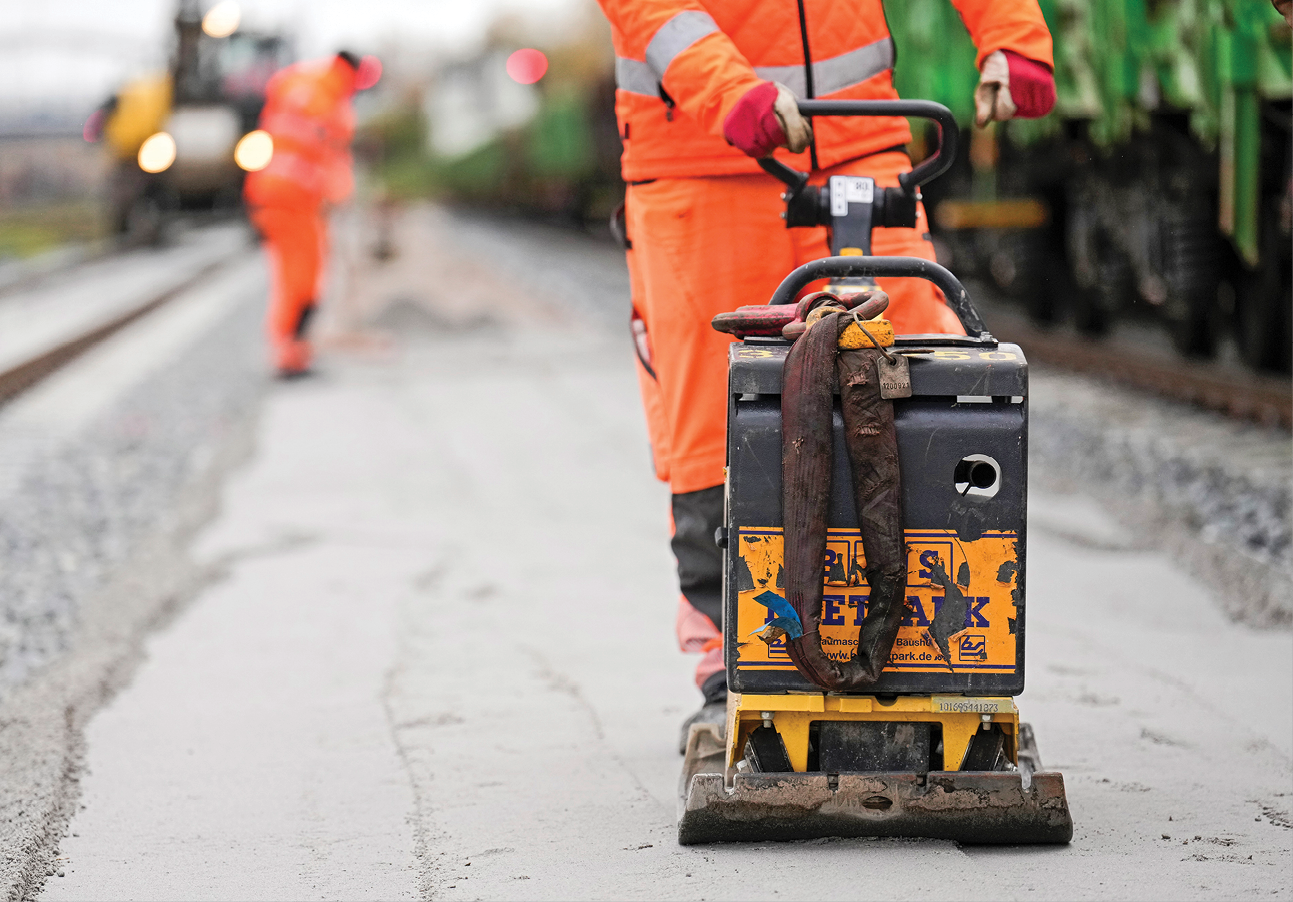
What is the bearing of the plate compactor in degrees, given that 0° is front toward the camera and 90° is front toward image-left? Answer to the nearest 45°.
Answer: approximately 0°

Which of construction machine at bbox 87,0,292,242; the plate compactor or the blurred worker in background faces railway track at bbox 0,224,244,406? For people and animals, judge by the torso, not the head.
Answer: the construction machine

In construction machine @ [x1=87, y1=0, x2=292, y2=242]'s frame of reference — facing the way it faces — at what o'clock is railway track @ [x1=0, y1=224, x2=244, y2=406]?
The railway track is roughly at 12 o'clock from the construction machine.

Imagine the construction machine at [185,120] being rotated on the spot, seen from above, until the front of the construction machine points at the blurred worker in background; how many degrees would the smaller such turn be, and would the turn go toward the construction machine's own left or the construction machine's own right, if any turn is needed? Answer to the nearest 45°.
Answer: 0° — it already faces them

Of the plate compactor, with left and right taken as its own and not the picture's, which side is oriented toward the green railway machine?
back

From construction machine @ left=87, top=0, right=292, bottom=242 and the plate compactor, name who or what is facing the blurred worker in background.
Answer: the construction machine

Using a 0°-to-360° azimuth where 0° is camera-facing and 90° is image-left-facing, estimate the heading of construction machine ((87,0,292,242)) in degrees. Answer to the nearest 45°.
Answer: approximately 0°
